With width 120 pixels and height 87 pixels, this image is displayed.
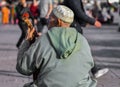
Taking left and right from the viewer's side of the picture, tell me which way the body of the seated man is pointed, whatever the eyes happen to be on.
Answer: facing away from the viewer and to the left of the viewer

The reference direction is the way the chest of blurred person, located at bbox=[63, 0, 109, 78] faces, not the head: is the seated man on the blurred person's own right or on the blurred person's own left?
on the blurred person's own right

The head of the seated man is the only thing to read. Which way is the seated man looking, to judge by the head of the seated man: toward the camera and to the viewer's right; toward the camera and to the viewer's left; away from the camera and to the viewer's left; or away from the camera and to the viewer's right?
away from the camera and to the viewer's left

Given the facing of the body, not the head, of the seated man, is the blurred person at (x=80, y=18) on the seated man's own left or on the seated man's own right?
on the seated man's own right
